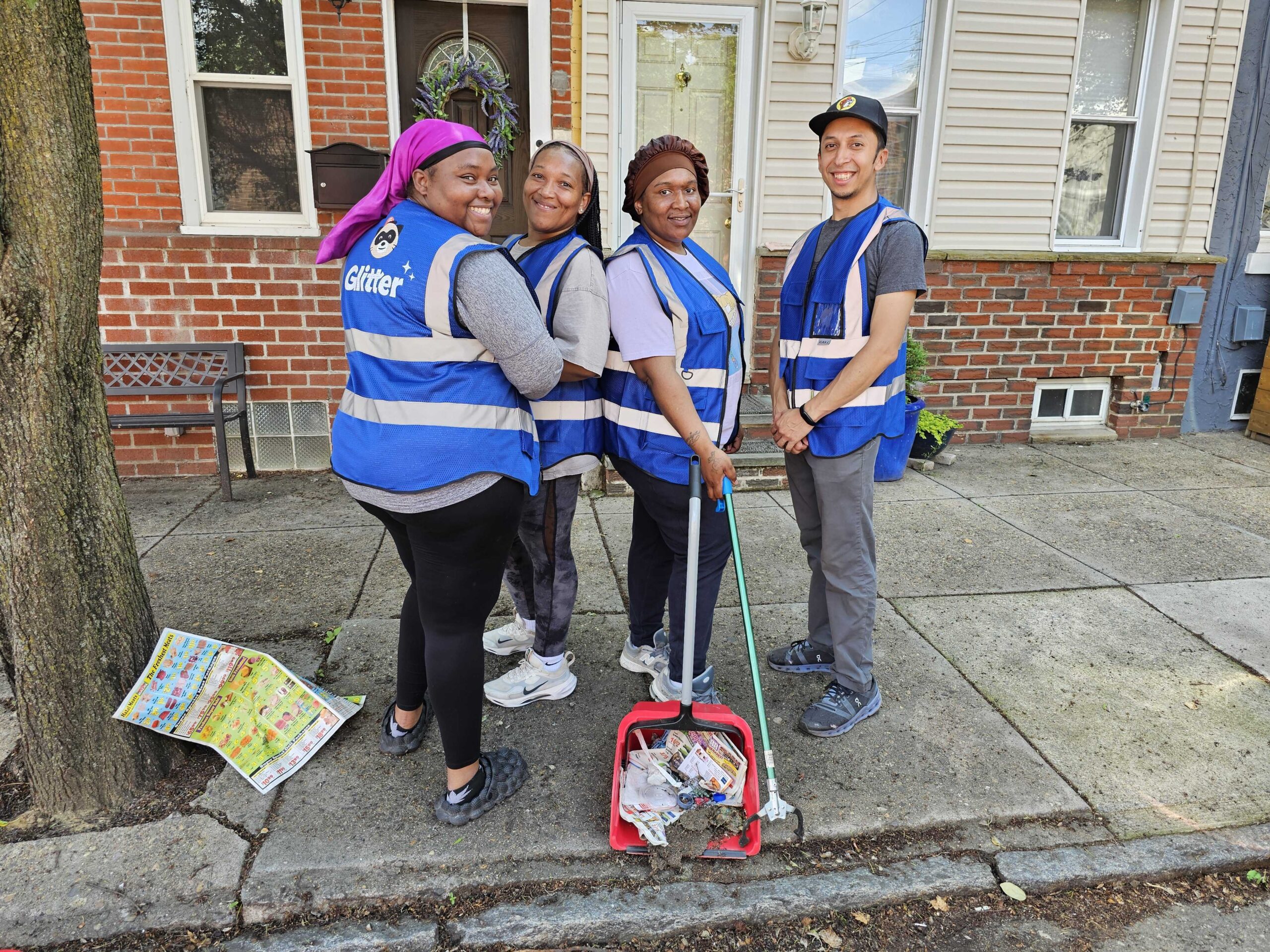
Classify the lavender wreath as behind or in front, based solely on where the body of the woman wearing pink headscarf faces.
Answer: in front

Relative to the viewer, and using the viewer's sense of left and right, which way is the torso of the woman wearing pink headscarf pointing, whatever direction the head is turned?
facing away from the viewer and to the right of the viewer

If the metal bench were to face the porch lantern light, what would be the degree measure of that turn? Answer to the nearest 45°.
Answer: approximately 90° to its left

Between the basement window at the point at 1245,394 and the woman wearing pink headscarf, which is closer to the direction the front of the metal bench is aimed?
the woman wearing pink headscarf

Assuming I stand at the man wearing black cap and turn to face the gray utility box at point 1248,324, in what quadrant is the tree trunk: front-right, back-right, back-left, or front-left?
back-left

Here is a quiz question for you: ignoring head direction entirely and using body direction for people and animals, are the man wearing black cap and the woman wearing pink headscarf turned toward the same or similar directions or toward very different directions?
very different directions

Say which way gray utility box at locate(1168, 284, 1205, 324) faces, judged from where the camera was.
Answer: facing the viewer

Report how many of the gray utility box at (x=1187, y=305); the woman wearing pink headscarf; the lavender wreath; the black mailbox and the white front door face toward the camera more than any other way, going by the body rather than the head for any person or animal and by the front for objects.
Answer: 4

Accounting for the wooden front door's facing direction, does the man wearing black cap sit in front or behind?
in front

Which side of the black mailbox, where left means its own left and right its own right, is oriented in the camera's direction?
front

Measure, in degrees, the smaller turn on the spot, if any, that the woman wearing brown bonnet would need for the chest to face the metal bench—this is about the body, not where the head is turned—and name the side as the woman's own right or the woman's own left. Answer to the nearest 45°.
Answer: approximately 180°

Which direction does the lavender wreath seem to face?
toward the camera

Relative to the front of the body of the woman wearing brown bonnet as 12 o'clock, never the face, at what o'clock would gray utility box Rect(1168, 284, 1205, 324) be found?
The gray utility box is roughly at 9 o'clock from the woman wearing brown bonnet.

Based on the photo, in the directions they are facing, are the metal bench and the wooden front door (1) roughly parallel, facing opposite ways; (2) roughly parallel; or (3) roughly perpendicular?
roughly parallel

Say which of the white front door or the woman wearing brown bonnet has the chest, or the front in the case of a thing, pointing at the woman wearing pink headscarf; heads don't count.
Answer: the white front door
